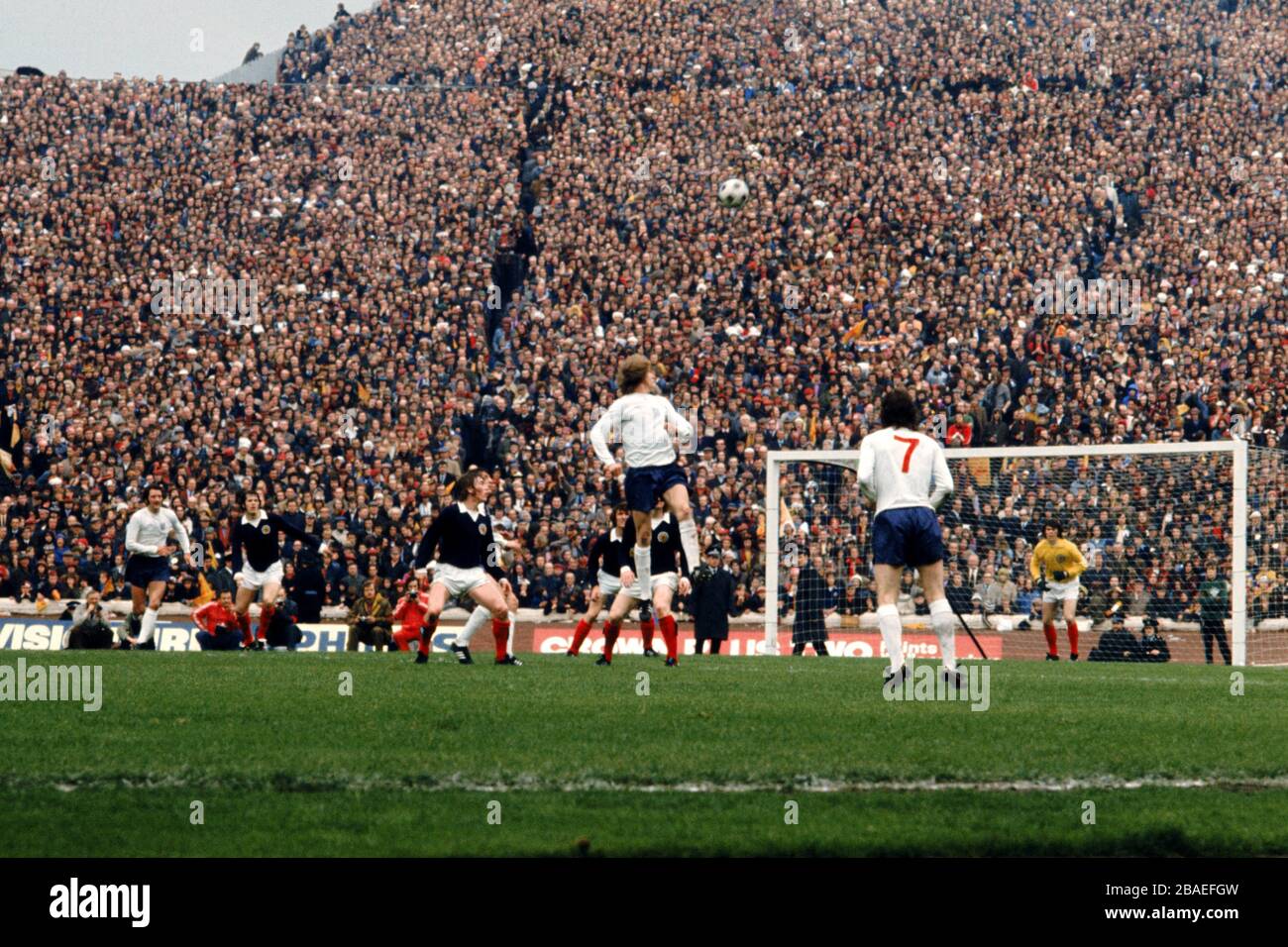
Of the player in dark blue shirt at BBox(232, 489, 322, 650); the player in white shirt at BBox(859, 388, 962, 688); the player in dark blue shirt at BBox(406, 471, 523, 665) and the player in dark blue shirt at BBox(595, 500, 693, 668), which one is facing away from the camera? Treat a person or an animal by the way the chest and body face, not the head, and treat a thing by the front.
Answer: the player in white shirt

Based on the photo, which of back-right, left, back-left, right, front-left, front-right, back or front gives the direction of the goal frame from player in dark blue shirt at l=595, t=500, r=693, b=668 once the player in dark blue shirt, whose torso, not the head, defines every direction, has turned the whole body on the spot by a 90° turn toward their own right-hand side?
back-right

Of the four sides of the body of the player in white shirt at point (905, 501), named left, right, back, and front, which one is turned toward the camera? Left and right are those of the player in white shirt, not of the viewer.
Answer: back

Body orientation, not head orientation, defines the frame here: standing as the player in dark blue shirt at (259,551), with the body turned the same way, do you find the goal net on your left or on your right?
on your left

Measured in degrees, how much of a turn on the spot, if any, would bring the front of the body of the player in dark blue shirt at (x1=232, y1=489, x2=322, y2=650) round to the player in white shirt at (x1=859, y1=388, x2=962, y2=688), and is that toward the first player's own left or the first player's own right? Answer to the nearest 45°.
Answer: approximately 45° to the first player's own left

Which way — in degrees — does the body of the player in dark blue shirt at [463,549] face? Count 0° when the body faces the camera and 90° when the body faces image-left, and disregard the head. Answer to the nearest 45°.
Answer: approximately 315°

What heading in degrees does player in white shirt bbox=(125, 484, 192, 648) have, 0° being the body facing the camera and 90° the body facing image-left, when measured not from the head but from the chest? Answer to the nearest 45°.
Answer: approximately 315°

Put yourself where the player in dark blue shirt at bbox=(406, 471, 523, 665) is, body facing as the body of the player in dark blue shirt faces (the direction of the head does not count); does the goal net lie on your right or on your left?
on your left

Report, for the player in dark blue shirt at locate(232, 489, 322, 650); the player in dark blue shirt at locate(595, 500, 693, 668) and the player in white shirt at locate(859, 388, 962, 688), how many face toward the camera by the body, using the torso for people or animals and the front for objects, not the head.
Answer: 2

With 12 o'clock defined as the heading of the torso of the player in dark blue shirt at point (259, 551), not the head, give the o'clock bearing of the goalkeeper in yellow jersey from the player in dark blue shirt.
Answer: The goalkeeper in yellow jersey is roughly at 9 o'clock from the player in dark blue shirt.

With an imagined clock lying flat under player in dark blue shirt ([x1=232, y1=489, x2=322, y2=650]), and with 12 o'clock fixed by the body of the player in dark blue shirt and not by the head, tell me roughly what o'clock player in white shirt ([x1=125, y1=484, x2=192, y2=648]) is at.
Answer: The player in white shirt is roughly at 4 o'clock from the player in dark blue shirt.

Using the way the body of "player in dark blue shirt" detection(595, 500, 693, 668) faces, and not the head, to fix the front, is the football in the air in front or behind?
in front

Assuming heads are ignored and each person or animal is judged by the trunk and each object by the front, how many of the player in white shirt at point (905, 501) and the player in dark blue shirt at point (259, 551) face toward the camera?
1
